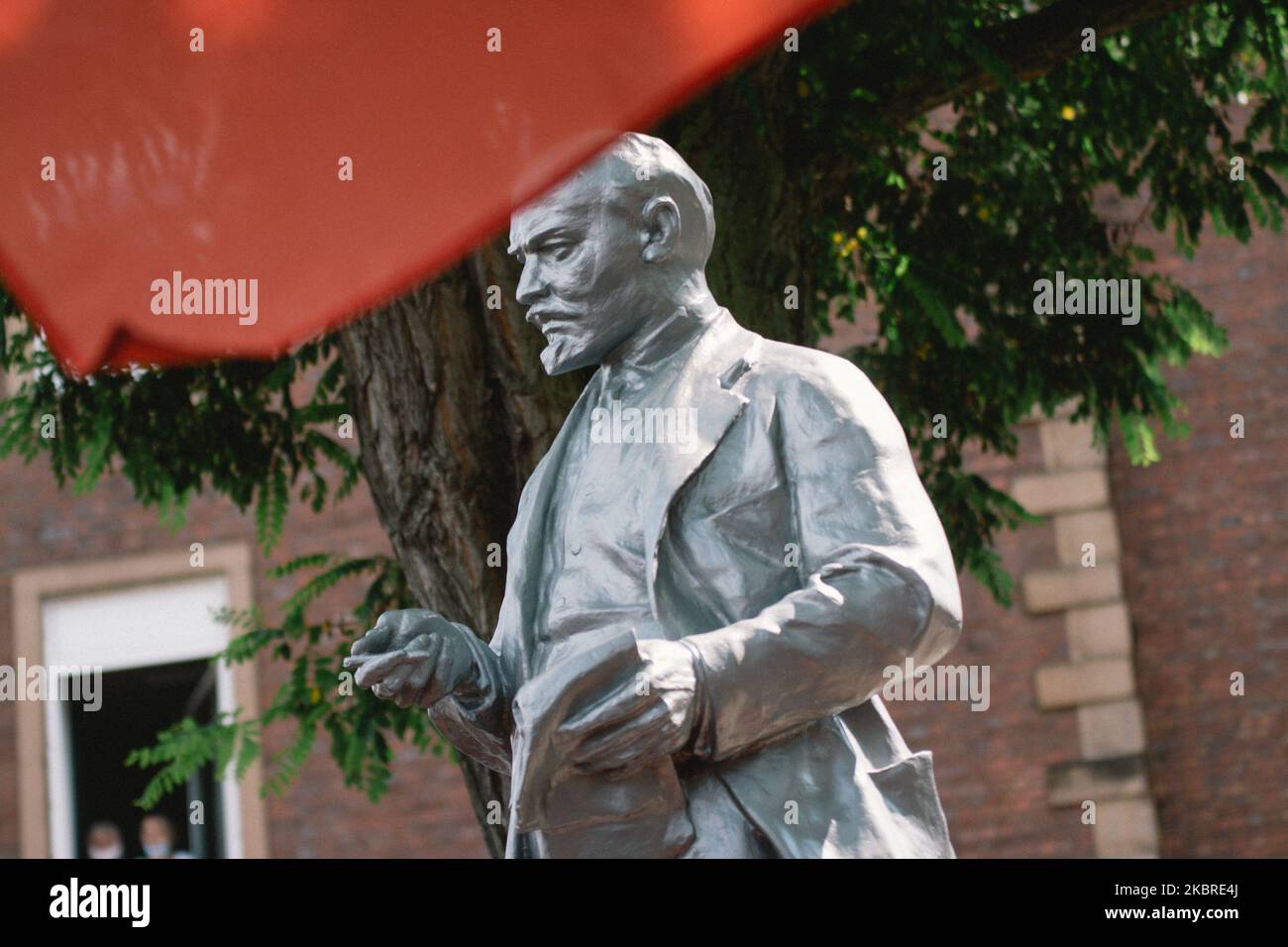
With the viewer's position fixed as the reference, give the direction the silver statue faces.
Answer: facing the viewer and to the left of the viewer
